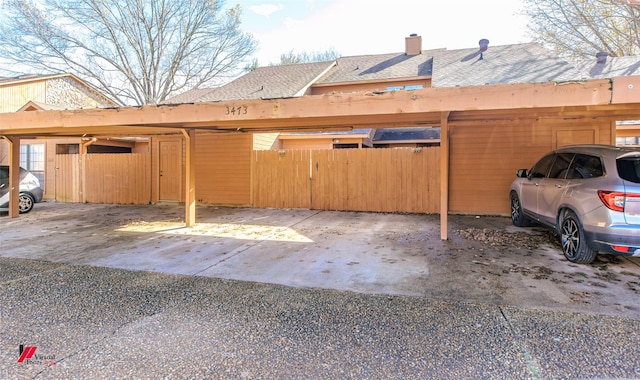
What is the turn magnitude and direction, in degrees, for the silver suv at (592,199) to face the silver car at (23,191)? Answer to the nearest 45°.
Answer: approximately 45° to its left

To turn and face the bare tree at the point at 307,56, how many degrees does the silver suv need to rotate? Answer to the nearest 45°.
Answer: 0° — it already faces it

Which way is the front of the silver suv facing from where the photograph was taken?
facing away from the viewer and to the left of the viewer
